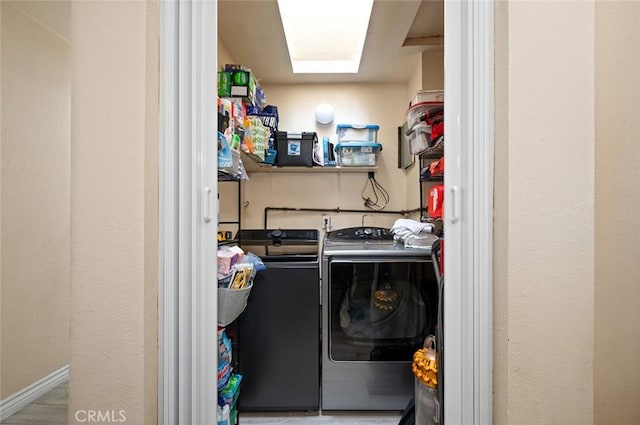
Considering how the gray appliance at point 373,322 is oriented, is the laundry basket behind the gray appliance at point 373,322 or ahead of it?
ahead

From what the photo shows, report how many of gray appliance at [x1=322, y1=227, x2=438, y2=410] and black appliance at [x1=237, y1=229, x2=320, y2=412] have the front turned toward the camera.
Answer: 2

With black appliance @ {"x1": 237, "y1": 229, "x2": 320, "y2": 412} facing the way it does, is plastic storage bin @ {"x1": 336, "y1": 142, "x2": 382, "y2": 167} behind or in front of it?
behind

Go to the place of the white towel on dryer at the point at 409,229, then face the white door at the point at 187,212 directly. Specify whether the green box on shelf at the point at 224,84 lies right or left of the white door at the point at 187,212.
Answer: right

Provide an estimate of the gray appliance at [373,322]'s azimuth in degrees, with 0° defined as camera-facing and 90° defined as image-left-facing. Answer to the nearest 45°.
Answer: approximately 0°

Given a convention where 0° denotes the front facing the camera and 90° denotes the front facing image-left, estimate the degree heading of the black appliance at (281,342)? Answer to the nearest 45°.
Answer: approximately 0°

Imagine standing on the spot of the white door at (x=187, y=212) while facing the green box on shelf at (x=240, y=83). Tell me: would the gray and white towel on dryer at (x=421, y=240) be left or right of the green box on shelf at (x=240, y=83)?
right
